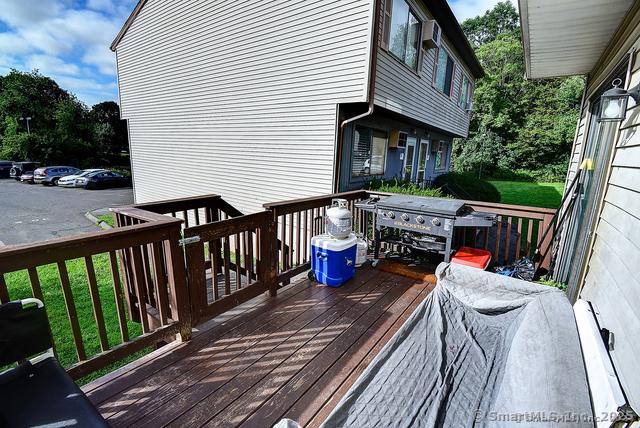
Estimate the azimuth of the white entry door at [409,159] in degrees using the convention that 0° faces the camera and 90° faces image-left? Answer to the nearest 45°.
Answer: approximately 315°

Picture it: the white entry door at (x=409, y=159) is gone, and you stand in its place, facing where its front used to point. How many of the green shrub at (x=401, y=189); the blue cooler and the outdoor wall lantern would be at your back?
0

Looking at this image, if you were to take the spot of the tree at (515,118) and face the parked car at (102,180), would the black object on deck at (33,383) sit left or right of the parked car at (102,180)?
left

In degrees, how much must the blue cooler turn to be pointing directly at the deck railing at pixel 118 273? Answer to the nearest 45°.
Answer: approximately 90° to its right

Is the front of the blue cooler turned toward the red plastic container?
no

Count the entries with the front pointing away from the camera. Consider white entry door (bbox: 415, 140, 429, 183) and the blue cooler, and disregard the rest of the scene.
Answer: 0

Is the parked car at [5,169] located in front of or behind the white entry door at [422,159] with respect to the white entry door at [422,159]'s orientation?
behind

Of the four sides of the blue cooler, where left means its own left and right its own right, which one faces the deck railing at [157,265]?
right

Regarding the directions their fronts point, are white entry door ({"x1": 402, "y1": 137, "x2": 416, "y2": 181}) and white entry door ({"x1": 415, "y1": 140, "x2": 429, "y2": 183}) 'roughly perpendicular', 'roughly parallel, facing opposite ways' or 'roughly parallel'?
roughly parallel

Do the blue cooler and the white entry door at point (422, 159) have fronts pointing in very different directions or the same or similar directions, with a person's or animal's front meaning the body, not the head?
same or similar directions

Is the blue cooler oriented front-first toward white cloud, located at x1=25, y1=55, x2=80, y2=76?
no

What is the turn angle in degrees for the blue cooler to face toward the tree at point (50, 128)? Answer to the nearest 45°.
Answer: approximately 180°

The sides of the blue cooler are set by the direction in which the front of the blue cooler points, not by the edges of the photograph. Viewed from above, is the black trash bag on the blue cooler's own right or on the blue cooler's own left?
on the blue cooler's own left
